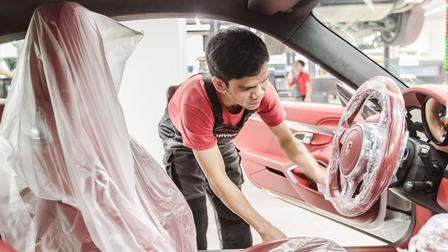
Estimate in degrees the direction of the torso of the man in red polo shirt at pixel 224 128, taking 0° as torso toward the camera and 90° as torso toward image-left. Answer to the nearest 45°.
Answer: approximately 315°

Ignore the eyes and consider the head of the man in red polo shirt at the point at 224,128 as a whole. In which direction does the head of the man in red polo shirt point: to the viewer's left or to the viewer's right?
to the viewer's right

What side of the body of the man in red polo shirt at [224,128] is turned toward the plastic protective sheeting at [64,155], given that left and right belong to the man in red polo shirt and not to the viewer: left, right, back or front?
right

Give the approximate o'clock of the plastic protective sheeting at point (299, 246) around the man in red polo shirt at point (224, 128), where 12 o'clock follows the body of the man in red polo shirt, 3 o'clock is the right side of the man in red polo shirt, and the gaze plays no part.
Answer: The plastic protective sheeting is roughly at 1 o'clock from the man in red polo shirt.

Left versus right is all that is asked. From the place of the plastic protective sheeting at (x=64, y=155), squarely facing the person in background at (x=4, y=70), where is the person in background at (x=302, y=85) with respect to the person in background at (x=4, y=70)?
right

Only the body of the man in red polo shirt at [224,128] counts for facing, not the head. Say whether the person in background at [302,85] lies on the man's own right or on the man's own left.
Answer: on the man's own left

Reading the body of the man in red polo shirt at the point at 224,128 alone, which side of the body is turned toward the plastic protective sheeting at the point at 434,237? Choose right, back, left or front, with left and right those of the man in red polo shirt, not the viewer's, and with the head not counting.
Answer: front
